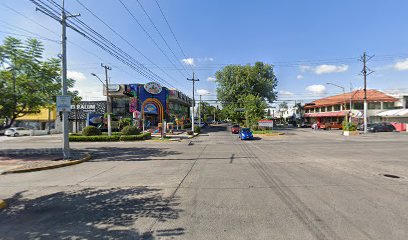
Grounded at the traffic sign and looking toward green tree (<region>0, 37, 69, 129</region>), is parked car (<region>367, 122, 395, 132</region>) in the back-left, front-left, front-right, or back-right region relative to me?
back-right

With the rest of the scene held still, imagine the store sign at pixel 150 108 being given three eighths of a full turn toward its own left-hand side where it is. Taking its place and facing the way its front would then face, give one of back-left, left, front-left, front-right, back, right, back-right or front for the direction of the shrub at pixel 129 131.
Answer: back-right

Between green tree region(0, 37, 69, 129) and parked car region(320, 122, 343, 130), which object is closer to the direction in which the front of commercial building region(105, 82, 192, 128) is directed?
the green tree

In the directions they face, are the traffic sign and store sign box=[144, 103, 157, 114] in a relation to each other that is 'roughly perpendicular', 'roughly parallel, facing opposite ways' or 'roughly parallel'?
roughly parallel

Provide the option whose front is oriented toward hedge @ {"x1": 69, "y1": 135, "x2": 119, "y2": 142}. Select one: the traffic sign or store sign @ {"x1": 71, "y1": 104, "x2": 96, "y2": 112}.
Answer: the store sign

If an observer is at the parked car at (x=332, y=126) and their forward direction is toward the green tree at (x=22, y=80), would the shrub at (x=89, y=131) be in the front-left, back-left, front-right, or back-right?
front-right

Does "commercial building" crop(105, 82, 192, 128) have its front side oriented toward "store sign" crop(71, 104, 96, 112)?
no

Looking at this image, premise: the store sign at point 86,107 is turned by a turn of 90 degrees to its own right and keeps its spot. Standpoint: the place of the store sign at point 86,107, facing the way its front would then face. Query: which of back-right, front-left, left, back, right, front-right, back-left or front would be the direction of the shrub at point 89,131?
left

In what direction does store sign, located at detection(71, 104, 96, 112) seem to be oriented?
toward the camera

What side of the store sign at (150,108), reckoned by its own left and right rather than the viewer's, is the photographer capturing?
front

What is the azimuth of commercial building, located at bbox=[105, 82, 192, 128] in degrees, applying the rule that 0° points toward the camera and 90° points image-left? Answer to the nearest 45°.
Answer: approximately 0°

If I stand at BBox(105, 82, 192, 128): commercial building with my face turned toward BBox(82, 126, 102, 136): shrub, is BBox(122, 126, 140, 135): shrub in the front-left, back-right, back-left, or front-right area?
front-left

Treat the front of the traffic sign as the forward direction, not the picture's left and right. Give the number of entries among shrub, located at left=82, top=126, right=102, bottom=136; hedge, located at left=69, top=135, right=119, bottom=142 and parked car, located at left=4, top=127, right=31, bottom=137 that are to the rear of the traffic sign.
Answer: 3

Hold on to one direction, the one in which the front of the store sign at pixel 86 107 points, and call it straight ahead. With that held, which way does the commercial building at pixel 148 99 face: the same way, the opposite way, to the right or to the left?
the same way

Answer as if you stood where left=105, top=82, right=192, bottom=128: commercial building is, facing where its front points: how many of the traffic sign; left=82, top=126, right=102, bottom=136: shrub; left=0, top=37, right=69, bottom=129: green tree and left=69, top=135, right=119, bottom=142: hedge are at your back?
0
